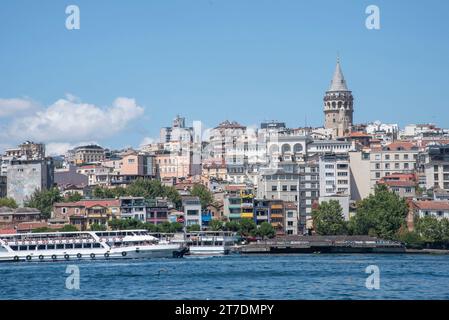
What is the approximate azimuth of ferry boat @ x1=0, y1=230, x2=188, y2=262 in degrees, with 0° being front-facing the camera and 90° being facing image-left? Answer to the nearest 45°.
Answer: approximately 270°

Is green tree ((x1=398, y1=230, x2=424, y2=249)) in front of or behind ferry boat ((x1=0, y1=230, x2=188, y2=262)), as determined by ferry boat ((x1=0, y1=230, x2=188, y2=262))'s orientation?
in front

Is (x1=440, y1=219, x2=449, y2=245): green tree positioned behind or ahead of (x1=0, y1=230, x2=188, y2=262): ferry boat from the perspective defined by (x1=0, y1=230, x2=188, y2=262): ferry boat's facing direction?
ahead

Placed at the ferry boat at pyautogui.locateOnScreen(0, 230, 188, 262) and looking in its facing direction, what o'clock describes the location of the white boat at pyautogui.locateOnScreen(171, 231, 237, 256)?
The white boat is roughly at 11 o'clock from the ferry boat.

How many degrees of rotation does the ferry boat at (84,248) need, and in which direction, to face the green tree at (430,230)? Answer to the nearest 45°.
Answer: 0° — it already faces it
